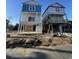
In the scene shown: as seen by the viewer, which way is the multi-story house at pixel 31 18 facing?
toward the camera
